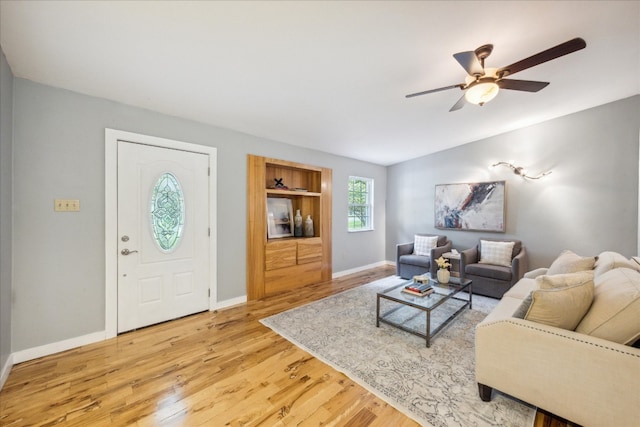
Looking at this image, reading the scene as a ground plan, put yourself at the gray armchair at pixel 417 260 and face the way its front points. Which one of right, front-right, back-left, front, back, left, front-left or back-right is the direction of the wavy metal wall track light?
back-left

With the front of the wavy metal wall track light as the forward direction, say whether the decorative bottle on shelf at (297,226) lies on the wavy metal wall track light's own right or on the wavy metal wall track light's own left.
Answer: on the wavy metal wall track light's own right

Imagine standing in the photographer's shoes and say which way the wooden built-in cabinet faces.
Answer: facing the viewer and to the right of the viewer

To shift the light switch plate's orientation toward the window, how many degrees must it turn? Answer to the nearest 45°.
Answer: approximately 90° to its left

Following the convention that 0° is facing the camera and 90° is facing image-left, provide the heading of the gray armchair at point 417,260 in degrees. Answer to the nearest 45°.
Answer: approximately 45°

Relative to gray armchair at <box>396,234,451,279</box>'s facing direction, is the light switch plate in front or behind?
in front

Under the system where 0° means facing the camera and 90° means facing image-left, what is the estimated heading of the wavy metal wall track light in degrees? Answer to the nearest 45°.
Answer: approximately 0°

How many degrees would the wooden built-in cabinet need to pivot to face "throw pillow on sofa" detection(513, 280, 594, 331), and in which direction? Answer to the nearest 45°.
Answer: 0° — it already faces it

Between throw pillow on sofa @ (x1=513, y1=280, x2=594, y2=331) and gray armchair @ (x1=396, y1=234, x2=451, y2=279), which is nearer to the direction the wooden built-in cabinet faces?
the throw pillow on sofa
